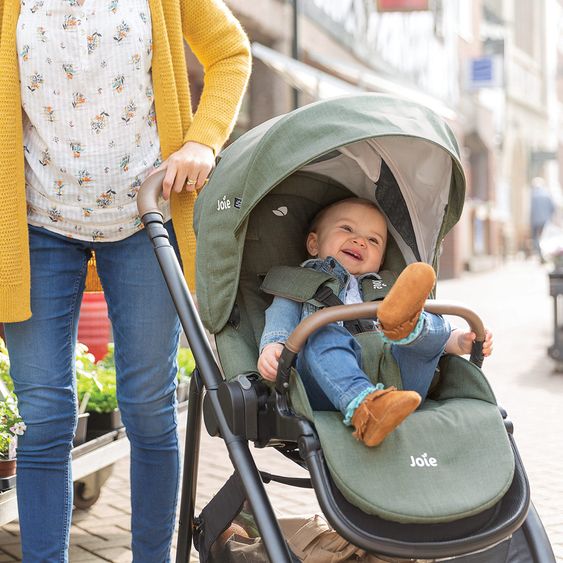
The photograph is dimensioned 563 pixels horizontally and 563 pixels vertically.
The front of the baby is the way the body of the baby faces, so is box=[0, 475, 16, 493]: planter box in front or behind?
behind

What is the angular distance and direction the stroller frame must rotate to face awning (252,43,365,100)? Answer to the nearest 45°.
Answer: approximately 135° to its left

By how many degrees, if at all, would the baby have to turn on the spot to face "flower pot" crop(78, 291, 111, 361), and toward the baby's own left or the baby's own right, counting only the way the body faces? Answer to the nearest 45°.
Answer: approximately 180°

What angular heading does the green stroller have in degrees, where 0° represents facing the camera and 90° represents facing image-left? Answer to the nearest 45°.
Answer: approximately 315°

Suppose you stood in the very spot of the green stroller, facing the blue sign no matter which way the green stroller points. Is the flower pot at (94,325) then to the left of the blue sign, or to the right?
left

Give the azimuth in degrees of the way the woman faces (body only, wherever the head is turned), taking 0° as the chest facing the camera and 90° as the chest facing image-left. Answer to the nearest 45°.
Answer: approximately 0°
